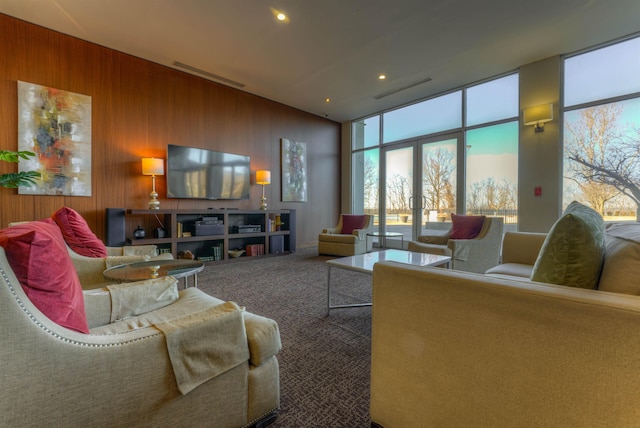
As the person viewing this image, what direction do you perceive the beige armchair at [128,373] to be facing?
facing to the right of the viewer

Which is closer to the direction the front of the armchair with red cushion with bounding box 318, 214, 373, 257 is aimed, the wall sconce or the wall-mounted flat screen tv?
the wall-mounted flat screen tv

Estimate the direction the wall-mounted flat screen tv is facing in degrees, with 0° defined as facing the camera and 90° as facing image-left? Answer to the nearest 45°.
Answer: approximately 315°

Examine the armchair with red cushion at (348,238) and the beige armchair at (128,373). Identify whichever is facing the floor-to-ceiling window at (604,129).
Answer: the beige armchair

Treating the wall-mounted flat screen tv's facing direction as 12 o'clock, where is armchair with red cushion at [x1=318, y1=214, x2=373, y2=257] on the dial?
The armchair with red cushion is roughly at 11 o'clock from the wall-mounted flat screen tv.

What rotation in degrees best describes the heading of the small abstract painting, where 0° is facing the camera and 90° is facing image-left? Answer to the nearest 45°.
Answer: approximately 315°

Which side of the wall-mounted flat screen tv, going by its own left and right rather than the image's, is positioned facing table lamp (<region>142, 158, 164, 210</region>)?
right

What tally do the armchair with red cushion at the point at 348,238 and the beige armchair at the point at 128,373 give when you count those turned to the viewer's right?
1

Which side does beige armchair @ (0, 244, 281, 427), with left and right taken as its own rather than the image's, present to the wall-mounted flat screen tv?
left

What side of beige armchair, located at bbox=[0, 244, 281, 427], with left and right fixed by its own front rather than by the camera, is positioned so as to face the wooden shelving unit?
left

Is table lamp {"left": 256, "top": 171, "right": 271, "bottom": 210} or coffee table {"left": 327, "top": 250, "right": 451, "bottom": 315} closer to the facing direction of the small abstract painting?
the coffee table
